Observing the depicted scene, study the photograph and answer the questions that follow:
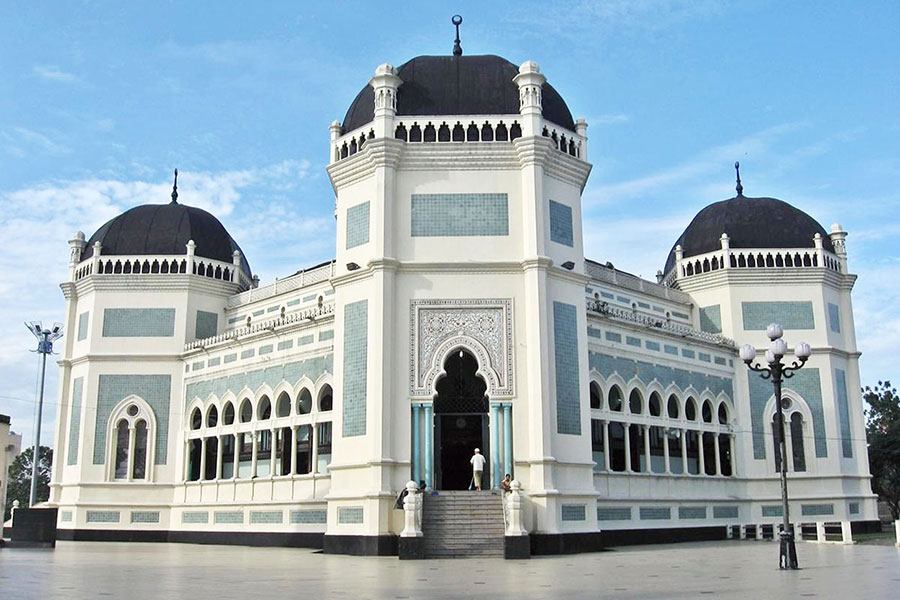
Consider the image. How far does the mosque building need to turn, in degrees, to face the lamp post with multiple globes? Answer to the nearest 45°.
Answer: approximately 45° to its left

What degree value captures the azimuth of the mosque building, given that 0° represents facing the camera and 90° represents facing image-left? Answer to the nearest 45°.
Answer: approximately 0°

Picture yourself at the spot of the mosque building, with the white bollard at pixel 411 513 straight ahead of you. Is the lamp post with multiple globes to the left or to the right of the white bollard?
left
